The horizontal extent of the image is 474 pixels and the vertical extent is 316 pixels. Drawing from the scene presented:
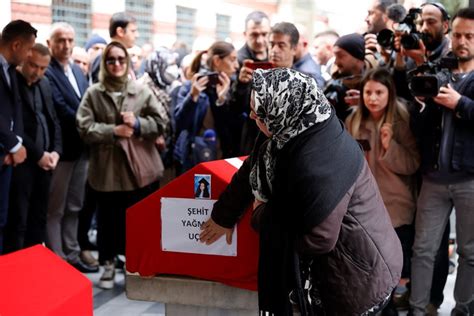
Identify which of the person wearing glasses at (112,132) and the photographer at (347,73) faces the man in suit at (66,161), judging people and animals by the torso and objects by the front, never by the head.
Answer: the photographer

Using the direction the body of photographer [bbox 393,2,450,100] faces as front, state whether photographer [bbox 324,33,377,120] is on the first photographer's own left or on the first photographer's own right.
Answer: on the first photographer's own right

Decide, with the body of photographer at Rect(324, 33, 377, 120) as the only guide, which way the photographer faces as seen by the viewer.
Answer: to the viewer's left

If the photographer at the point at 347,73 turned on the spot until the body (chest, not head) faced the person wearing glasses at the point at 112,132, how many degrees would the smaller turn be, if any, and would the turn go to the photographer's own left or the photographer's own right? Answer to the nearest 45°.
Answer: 0° — they already face them

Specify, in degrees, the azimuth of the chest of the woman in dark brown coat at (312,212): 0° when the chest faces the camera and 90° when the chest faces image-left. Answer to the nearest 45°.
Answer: approximately 90°

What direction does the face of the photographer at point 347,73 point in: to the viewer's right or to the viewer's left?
to the viewer's left

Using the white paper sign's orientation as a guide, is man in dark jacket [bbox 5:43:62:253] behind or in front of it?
behind

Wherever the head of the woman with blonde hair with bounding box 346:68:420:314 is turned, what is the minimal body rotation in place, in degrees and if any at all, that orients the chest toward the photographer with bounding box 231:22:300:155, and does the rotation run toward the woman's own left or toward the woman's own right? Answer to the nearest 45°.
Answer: approximately 90° to the woman's own right
